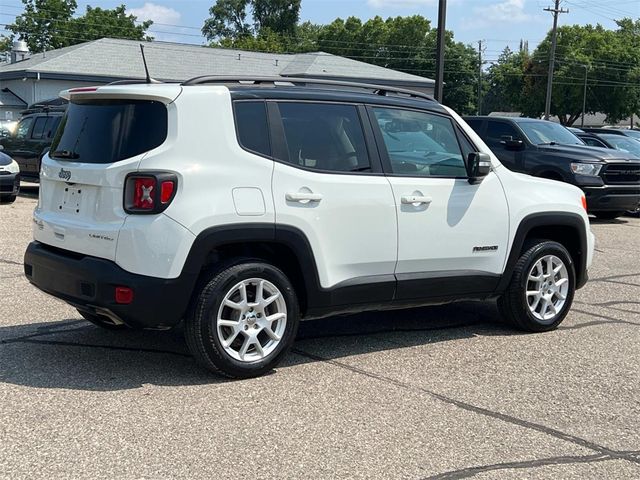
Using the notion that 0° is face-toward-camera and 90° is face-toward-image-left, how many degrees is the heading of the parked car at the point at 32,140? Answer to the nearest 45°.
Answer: approximately 45°

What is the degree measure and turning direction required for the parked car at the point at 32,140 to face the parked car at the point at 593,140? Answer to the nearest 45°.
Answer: approximately 135° to its left

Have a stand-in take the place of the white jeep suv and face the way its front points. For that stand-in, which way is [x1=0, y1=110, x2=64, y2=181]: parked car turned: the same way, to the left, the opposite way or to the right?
the opposite way

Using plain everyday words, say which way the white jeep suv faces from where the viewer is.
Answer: facing away from the viewer and to the right of the viewer

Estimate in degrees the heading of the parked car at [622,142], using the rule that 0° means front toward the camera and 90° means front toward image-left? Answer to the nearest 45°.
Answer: approximately 315°

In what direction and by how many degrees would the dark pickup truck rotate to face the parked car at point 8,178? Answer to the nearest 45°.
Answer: approximately 135° to its right

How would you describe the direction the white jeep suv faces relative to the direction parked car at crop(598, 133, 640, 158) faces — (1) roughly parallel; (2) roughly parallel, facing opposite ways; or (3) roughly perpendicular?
roughly perpendicular

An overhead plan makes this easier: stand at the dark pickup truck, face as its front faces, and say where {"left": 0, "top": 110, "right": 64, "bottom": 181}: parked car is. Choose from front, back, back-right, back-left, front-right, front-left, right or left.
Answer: back-right

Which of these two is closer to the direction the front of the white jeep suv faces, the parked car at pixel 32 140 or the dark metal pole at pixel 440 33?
the dark metal pole
